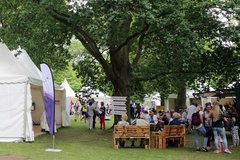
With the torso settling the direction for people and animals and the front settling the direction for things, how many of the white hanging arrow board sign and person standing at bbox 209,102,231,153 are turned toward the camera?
1

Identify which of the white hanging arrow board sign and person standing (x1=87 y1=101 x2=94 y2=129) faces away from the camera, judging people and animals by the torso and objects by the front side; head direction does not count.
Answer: the person standing

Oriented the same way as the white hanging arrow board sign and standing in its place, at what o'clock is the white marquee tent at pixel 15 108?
The white marquee tent is roughly at 2 o'clock from the white hanging arrow board sign.

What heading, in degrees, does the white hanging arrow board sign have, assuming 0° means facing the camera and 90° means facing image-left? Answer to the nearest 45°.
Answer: approximately 0°

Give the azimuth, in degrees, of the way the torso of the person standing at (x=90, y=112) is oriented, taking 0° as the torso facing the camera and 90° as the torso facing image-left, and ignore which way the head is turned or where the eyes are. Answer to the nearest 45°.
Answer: approximately 180°

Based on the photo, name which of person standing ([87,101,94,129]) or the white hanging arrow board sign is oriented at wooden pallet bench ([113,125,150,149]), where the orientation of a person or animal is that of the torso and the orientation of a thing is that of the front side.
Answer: the white hanging arrow board sign

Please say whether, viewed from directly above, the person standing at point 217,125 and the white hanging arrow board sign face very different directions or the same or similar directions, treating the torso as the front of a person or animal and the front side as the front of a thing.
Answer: very different directions

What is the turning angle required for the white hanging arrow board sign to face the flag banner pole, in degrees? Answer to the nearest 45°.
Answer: approximately 45° to its right

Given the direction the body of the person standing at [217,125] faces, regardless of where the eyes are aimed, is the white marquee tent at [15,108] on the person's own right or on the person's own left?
on the person's own left

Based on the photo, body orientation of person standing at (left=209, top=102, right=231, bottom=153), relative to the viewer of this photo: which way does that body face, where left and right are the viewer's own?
facing away from the viewer

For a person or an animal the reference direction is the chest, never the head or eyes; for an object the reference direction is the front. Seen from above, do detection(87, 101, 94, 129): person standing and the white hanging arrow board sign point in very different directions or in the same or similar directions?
very different directions

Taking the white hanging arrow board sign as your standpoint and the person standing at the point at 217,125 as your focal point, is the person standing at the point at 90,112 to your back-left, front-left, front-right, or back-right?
back-left

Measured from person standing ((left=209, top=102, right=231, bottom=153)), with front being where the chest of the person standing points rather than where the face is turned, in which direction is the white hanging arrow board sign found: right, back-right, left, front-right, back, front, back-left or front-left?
front-left
